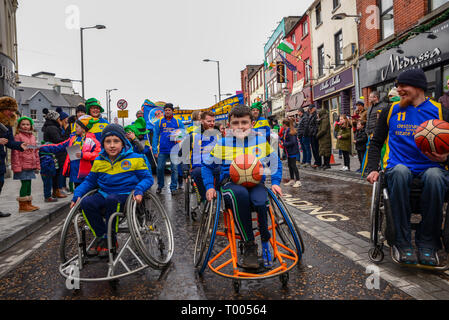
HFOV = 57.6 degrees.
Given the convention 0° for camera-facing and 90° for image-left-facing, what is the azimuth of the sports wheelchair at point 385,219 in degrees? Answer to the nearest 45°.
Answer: approximately 0°

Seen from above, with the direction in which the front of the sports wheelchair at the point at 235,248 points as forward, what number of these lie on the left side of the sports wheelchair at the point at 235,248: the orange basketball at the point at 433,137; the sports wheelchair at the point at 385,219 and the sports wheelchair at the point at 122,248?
2

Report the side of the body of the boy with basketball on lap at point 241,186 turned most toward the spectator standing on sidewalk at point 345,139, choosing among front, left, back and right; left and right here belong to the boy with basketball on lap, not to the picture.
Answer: back
